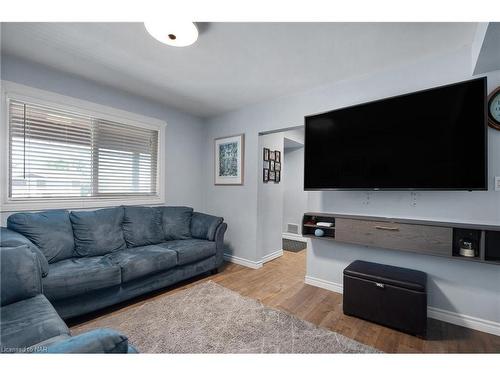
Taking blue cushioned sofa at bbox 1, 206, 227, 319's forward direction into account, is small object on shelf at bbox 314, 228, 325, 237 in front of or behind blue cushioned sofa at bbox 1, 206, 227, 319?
in front

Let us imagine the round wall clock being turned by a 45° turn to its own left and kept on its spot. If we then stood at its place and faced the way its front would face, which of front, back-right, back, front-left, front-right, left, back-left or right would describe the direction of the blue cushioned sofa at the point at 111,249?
right

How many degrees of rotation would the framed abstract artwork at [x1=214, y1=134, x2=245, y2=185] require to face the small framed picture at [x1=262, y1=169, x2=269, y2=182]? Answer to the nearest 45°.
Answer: approximately 135° to its left

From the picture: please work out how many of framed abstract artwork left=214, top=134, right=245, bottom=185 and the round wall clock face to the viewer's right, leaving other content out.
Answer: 0

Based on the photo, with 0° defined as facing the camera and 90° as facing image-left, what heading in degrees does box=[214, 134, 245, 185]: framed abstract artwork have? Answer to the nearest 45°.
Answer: approximately 45°

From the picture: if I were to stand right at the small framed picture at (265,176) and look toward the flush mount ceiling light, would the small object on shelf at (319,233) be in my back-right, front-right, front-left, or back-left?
front-left

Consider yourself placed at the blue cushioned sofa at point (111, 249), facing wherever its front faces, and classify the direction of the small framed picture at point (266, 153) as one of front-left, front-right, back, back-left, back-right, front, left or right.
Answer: front-left

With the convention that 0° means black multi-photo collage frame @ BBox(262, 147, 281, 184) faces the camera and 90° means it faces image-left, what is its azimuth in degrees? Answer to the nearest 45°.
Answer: approximately 315°

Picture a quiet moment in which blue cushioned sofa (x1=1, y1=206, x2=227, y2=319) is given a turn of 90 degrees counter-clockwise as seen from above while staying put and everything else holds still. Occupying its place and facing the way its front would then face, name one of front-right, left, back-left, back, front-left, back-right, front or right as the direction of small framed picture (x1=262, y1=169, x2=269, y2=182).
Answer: front-right

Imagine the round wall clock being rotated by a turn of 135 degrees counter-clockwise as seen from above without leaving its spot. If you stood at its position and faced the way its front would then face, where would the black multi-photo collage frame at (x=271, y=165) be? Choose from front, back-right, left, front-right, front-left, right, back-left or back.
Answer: back-left

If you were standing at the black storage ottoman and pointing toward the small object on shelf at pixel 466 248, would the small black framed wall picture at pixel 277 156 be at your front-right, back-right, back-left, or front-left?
back-left

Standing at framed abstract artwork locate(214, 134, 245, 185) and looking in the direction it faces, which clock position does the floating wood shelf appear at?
The floating wood shelf is roughly at 9 o'clock from the framed abstract artwork.

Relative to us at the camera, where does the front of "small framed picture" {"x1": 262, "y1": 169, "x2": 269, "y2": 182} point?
facing the viewer and to the right of the viewer

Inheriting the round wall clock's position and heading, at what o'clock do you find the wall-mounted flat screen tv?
The wall-mounted flat screen tv is roughly at 2 o'clock from the round wall clock.

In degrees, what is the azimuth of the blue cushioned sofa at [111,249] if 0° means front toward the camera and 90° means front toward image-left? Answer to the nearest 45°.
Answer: approximately 315°
